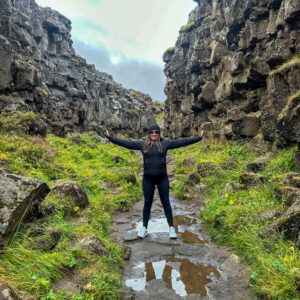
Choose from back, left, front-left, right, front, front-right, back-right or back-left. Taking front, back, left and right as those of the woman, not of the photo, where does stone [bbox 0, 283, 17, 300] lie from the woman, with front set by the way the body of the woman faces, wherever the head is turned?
front-right

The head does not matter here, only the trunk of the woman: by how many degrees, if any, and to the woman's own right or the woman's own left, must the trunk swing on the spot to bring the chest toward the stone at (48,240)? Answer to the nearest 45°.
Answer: approximately 45° to the woman's own right

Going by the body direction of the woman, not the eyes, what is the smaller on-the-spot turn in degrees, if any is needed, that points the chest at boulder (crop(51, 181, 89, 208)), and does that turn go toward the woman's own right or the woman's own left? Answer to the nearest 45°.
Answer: approximately 135° to the woman's own right

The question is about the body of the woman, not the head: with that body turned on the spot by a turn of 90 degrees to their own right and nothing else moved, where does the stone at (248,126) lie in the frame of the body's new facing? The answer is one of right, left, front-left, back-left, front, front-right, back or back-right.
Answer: back-right

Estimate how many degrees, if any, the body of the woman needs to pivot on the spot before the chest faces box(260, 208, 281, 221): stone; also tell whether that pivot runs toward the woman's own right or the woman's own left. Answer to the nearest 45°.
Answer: approximately 90° to the woman's own left

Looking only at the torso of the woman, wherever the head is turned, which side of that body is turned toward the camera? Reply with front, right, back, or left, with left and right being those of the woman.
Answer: front

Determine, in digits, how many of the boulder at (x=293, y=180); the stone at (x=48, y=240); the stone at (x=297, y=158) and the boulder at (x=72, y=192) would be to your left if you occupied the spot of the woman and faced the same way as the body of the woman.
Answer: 2

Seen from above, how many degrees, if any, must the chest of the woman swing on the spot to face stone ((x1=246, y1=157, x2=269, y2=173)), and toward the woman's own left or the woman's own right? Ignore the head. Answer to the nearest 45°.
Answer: approximately 135° to the woman's own left

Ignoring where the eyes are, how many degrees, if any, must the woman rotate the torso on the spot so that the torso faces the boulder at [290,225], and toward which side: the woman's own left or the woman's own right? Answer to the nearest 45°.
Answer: approximately 45° to the woman's own left

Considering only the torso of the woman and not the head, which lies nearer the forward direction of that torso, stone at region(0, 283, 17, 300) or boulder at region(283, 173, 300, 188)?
the stone

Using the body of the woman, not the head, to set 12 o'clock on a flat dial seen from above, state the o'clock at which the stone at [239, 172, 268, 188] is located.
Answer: The stone is roughly at 8 o'clock from the woman.

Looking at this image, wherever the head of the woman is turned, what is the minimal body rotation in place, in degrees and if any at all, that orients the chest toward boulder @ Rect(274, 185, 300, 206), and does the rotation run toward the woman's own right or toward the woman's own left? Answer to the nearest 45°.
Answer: approximately 90° to the woman's own left
